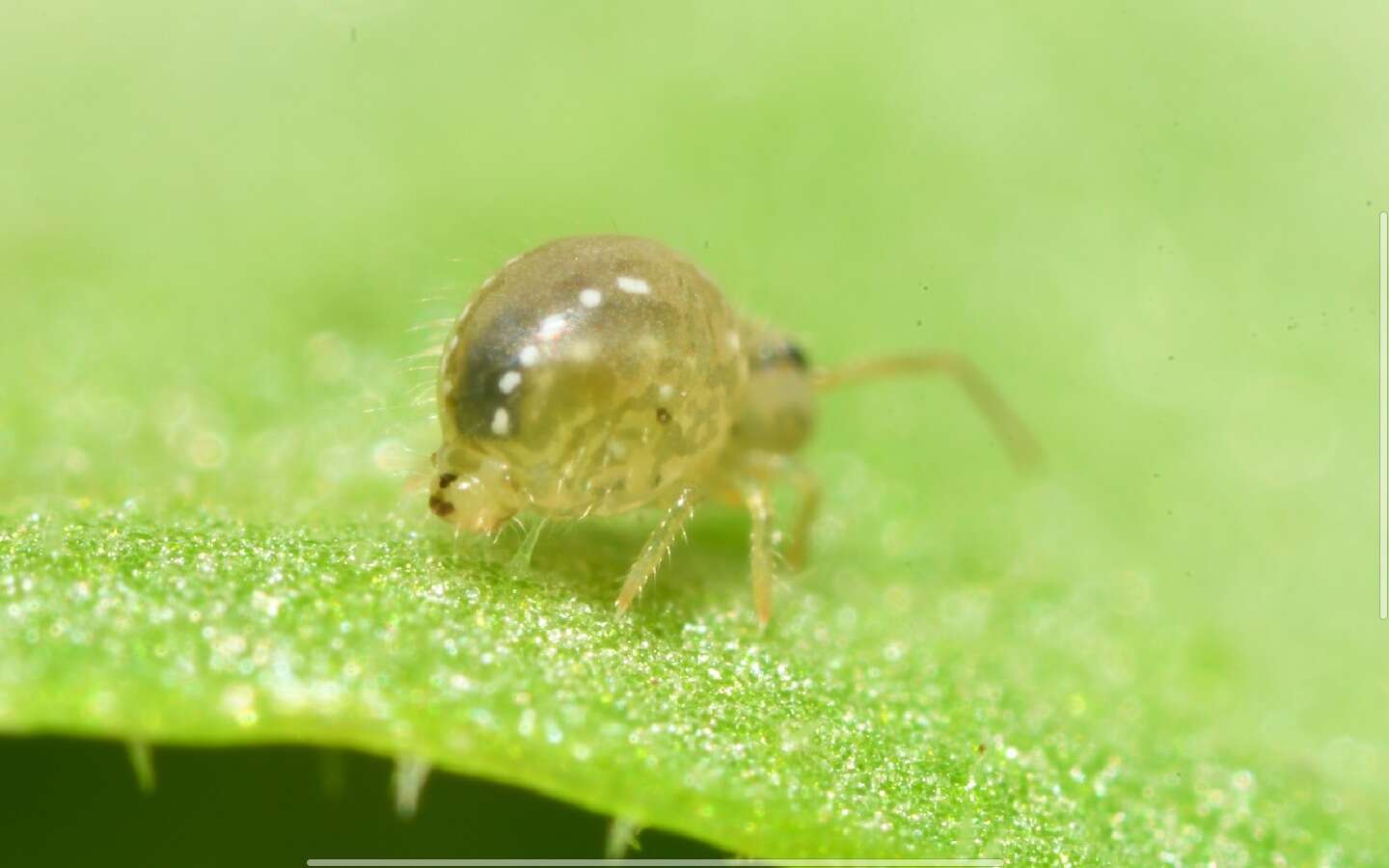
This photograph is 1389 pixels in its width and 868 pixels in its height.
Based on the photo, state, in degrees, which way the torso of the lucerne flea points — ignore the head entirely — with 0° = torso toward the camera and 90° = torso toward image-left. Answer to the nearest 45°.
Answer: approximately 270°
